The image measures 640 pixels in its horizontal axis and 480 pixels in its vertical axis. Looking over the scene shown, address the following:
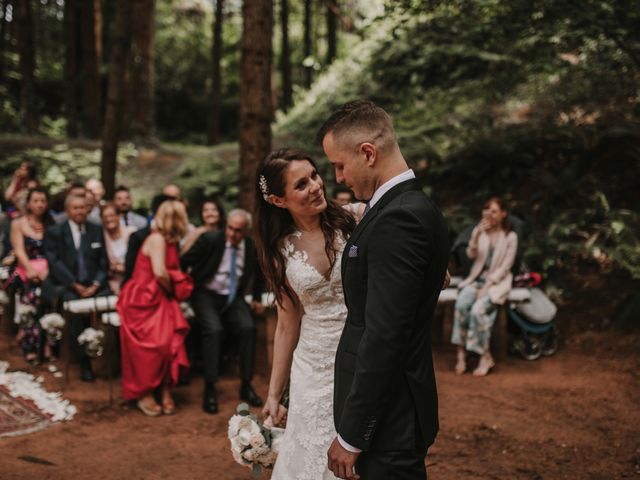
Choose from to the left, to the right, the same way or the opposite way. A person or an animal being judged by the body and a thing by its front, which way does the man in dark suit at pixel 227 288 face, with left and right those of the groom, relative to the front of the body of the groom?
to the left

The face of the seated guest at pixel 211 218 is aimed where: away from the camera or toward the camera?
toward the camera

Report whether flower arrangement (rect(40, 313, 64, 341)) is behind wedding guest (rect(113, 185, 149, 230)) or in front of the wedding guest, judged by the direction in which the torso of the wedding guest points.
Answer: in front

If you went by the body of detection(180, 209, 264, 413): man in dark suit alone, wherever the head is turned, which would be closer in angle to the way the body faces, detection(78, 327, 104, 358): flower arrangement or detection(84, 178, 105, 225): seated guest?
the flower arrangement

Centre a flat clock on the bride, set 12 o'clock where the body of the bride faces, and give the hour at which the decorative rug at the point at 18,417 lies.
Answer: The decorative rug is roughly at 6 o'clock from the bride.

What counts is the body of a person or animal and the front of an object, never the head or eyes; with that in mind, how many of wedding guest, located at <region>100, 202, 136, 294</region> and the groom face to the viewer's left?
1

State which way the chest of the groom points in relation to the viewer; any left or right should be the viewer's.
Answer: facing to the left of the viewer

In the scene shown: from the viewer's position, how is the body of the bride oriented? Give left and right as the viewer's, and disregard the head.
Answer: facing the viewer and to the right of the viewer

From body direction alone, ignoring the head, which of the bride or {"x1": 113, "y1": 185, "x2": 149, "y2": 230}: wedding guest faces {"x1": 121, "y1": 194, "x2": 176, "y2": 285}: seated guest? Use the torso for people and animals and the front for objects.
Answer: the wedding guest

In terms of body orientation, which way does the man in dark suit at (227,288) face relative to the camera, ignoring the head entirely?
toward the camera

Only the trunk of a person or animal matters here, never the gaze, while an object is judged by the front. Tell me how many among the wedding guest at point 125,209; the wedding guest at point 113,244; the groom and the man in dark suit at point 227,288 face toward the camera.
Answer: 3

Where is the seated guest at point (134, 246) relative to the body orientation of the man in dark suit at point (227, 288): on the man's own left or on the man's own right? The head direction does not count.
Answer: on the man's own right

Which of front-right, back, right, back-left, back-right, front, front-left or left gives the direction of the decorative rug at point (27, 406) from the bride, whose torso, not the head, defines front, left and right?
back

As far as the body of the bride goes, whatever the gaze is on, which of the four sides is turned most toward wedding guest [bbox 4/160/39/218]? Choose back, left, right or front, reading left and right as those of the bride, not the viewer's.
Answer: back

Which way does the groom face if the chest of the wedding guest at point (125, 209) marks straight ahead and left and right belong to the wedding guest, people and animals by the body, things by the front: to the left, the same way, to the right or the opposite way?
to the right

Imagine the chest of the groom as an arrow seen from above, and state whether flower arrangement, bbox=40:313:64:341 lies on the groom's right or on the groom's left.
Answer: on the groom's right
